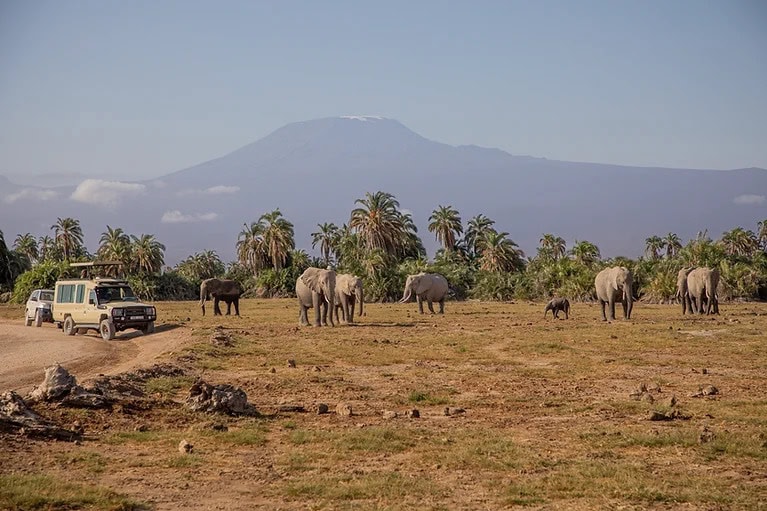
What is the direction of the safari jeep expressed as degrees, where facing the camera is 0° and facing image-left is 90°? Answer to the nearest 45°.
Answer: approximately 315°

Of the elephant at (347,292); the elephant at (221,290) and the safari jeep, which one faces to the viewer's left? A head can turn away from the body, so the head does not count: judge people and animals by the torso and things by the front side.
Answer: the elephant at (221,290)

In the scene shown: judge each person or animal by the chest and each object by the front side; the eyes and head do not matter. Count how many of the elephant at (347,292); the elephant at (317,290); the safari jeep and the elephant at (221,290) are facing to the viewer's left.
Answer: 1

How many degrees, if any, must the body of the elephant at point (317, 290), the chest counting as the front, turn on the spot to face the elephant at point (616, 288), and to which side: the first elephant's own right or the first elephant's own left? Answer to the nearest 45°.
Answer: approximately 45° to the first elephant's own left

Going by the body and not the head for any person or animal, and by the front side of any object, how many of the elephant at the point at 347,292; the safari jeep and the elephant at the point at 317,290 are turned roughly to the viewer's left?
0

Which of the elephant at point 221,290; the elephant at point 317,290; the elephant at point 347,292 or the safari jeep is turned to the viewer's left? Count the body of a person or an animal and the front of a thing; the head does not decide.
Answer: the elephant at point 221,290

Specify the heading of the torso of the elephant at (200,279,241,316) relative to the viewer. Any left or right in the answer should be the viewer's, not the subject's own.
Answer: facing to the left of the viewer

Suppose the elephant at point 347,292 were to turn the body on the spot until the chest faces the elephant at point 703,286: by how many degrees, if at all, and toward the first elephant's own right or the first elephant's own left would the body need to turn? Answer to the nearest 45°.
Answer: approximately 45° to the first elephant's own left

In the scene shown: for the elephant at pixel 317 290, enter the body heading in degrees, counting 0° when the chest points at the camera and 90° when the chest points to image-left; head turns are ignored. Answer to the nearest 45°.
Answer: approximately 315°

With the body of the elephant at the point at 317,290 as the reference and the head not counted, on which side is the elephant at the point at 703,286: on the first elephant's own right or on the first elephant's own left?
on the first elephant's own left

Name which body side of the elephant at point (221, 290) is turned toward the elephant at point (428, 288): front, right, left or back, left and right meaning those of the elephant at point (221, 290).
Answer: back

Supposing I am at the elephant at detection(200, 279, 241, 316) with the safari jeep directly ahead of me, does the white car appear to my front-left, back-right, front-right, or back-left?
front-right

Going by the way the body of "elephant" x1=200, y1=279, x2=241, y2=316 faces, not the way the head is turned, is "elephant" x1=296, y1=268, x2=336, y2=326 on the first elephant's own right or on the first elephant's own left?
on the first elephant's own left

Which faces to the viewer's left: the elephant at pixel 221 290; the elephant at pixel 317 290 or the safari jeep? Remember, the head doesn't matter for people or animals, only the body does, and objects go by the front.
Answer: the elephant at pixel 221 290

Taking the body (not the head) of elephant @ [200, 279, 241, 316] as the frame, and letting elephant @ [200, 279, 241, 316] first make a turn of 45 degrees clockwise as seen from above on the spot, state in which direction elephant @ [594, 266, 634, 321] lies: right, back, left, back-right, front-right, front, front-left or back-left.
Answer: back

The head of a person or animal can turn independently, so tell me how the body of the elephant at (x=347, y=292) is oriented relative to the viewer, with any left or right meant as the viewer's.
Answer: facing the viewer and to the right of the viewer
